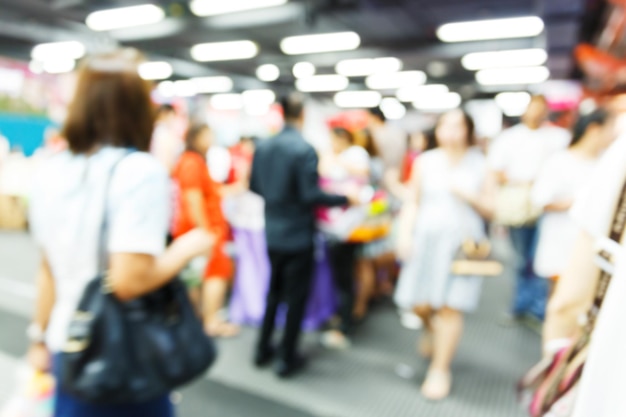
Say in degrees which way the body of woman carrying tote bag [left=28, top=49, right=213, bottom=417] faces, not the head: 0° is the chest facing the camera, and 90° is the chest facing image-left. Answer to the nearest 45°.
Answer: approximately 225°

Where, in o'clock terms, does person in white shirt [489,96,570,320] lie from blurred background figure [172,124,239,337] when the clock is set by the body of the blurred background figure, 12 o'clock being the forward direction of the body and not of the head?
The person in white shirt is roughly at 12 o'clock from the blurred background figure.

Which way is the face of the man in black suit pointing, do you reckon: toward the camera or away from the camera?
away from the camera

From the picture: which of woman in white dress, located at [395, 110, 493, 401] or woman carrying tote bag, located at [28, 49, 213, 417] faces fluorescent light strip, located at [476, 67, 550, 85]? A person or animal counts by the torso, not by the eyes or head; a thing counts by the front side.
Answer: the woman carrying tote bag

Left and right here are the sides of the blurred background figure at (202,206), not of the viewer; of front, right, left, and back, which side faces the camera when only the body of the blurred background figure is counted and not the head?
right

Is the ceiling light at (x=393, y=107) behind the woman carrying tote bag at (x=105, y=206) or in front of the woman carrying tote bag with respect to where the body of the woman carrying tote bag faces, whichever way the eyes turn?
in front

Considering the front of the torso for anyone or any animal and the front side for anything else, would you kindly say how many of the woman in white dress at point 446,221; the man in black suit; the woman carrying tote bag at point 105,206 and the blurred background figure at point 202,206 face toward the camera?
1

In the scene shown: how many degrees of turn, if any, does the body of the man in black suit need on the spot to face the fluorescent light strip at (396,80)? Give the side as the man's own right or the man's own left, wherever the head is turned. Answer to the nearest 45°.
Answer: approximately 45° to the man's own left

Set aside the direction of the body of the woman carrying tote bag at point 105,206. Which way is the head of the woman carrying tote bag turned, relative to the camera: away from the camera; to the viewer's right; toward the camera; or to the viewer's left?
away from the camera

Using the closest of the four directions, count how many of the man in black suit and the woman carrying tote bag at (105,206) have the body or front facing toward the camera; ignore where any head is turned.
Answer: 0

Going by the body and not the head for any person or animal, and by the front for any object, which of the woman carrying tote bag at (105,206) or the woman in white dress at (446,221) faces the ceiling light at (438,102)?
the woman carrying tote bag
